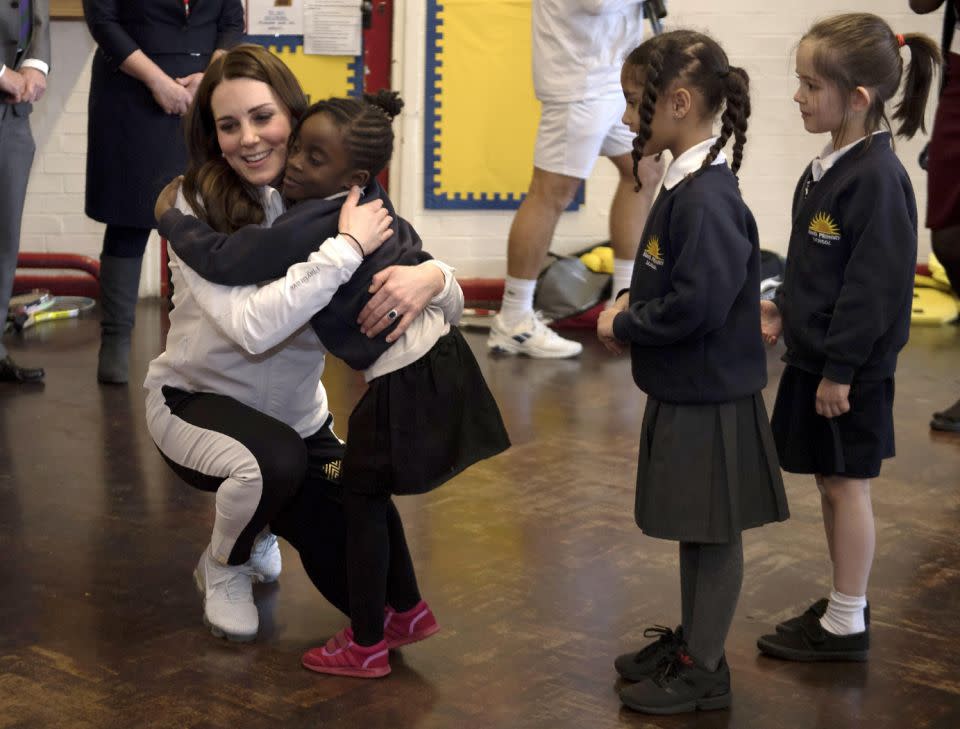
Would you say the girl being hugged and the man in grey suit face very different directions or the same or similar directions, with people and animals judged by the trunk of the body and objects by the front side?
very different directions

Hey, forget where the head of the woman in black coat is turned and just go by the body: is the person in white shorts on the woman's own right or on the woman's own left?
on the woman's own left

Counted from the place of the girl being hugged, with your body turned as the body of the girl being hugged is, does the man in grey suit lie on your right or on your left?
on your right

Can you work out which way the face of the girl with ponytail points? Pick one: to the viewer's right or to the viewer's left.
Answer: to the viewer's left

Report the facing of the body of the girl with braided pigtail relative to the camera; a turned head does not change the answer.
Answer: to the viewer's left

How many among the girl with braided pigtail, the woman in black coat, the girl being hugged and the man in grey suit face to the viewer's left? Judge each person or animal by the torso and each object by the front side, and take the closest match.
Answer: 2

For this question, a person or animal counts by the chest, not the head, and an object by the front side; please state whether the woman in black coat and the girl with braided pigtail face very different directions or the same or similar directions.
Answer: very different directions

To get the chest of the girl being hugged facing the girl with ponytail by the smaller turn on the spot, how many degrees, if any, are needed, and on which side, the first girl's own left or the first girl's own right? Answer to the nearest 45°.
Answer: approximately 180°

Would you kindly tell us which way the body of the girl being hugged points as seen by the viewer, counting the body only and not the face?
to the viewer's left
